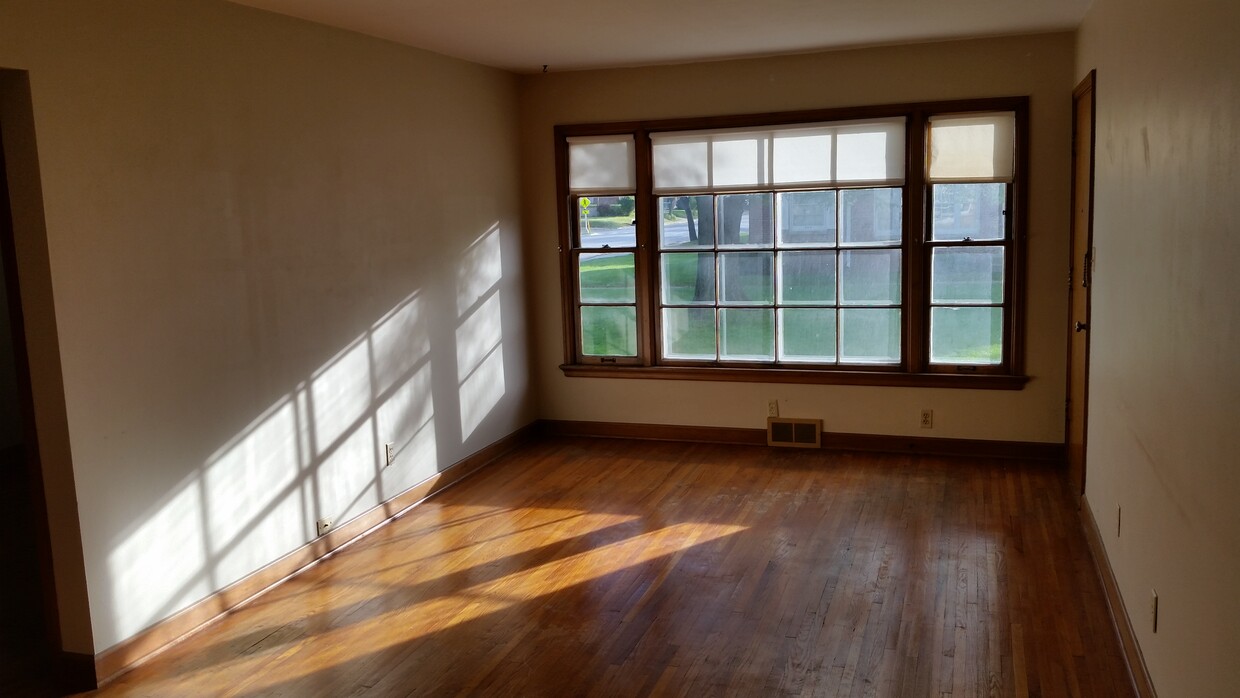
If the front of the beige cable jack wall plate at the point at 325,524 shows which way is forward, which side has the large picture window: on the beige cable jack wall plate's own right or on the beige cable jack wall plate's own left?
on the beige cable jack wall plate's own left

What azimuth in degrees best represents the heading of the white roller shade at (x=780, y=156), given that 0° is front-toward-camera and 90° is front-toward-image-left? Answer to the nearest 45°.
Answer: approximately 0°

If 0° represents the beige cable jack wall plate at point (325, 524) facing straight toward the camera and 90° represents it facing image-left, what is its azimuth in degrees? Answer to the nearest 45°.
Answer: approximately 315°
